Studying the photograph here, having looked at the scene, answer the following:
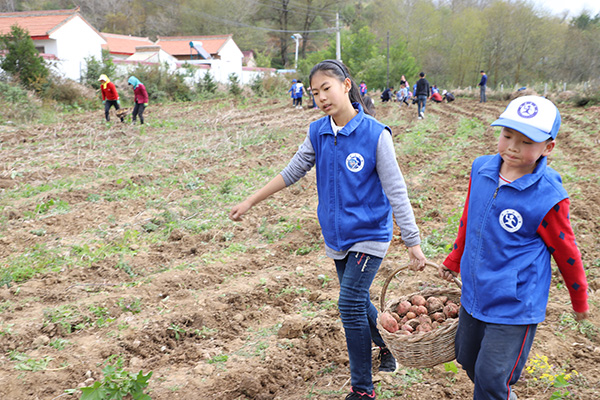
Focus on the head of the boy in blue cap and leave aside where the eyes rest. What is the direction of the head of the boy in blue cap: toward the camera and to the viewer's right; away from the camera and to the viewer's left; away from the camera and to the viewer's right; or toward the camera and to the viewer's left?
toward the camera and to the viewer's left

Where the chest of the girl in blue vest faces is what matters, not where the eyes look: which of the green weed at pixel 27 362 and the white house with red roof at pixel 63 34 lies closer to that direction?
the green weed

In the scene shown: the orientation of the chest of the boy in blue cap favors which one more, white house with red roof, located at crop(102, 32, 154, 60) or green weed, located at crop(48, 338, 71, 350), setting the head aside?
the green weed

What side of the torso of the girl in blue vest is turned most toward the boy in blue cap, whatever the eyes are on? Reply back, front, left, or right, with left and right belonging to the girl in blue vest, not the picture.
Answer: left

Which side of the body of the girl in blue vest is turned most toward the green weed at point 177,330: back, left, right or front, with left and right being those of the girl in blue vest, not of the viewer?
right

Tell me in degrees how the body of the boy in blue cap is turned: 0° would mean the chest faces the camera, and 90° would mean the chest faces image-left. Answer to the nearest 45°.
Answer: approximately 45°

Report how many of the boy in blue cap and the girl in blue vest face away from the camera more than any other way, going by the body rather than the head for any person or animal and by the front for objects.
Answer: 0

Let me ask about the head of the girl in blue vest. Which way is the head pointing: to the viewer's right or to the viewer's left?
to the viewer's left

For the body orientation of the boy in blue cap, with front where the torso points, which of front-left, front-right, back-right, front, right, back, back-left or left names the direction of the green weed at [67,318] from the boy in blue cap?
front-right

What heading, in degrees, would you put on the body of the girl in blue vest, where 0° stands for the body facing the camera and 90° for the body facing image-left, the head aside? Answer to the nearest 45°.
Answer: approximately 45°

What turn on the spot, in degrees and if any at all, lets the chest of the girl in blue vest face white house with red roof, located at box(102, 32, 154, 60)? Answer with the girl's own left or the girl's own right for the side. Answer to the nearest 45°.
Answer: approximately 90° to the girl's own right

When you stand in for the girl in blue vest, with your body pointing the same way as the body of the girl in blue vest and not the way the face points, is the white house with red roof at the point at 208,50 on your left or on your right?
on your right
